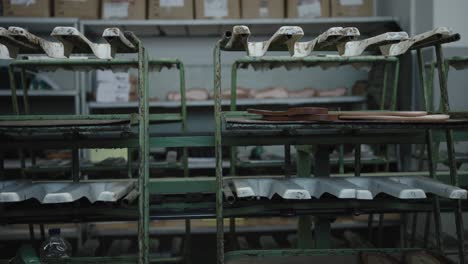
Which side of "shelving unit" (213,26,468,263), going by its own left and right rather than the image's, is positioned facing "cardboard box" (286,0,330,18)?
back

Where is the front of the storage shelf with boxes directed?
toward the camera

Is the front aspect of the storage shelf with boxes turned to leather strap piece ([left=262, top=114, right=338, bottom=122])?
yes

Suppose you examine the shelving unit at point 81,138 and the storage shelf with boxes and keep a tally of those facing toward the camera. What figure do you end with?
2

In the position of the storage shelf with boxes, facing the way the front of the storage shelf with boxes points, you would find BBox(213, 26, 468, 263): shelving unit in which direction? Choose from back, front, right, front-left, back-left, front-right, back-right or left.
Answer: front

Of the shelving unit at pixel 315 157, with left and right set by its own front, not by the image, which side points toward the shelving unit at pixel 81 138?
right

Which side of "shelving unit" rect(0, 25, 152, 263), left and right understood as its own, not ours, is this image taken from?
front

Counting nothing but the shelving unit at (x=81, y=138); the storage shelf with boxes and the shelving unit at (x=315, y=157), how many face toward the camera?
3

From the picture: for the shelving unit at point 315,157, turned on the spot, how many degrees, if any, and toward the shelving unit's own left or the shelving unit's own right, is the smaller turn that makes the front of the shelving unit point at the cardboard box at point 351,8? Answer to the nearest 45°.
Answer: approximately 180°

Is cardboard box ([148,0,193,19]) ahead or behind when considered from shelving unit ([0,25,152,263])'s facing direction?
behind

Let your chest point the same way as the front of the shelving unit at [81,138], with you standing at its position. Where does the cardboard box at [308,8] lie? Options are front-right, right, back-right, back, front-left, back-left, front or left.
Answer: back-left
